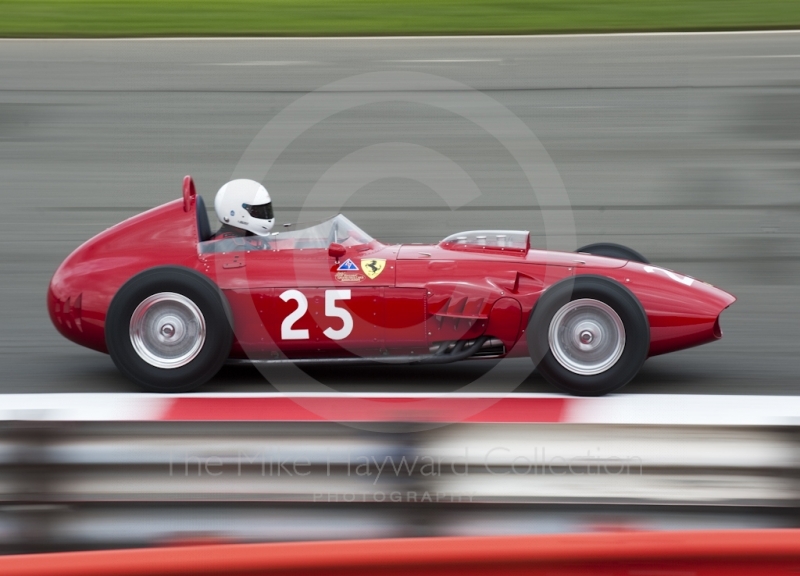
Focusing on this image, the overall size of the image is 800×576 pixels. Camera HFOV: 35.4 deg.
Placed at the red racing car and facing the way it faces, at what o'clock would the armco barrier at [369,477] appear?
The armco barrier is roughly at 3 o'clock from the red racing car.

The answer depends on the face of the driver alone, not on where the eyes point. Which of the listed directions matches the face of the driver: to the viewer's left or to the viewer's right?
to the viewer's right

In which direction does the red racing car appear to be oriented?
to the viewer's right

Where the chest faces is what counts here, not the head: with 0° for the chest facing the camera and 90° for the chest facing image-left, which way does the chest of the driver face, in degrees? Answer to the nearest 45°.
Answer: approximately 270°
